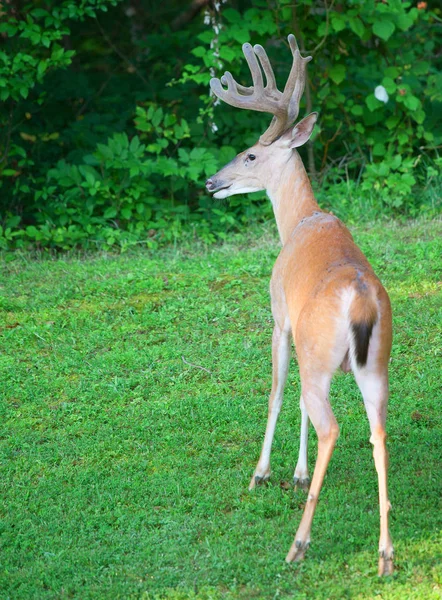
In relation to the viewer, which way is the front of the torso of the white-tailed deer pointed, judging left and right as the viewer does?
facing away from the viewer and to the left of the viewer
